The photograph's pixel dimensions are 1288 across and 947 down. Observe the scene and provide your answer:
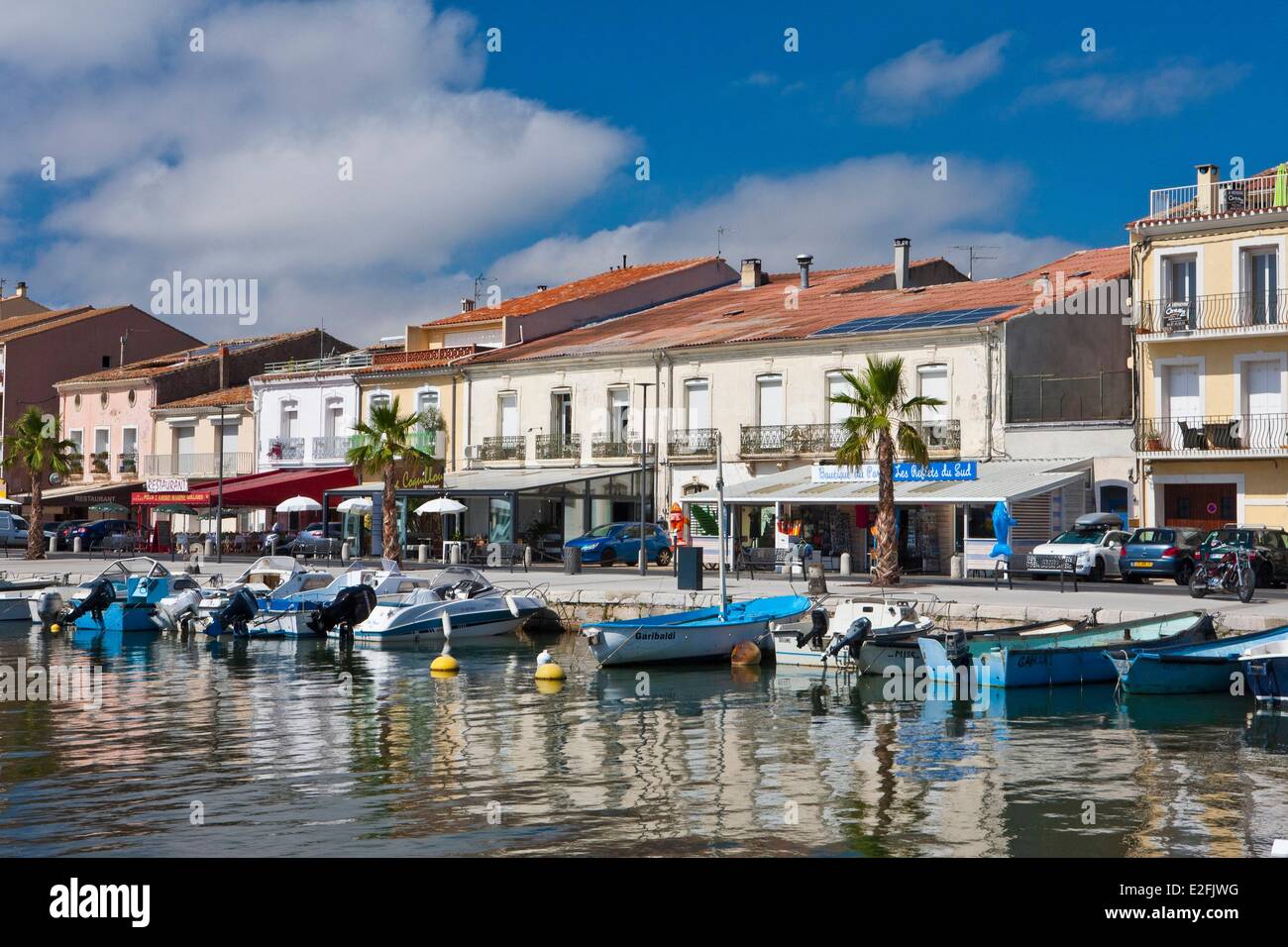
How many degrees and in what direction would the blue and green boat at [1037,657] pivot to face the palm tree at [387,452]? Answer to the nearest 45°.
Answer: approximately 90° to its left

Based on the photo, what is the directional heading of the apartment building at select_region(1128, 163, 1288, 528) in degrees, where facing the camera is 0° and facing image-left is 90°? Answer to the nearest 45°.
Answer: approximately 0°

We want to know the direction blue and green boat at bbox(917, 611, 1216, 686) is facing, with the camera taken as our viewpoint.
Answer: facing away from the viewer and to the right of the viewer

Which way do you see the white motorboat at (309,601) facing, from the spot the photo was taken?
facing away from the viewer and to the right of the viewer

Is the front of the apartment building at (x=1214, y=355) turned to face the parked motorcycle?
yes

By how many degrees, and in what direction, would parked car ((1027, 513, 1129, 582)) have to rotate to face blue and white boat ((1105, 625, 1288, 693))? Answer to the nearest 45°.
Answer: approximately 45° to its left

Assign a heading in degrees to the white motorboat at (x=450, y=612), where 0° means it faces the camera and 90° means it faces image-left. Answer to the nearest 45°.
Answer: approximately 225°

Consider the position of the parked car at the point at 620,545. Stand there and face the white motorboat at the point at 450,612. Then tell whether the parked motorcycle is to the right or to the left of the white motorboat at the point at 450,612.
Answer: left

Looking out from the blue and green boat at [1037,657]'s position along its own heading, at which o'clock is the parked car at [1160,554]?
The parked car is roughly at 11 o'clock from the blue and green boat.

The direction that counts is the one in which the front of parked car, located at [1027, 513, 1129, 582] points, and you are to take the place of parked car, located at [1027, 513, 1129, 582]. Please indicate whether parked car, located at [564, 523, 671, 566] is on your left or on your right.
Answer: on your right
